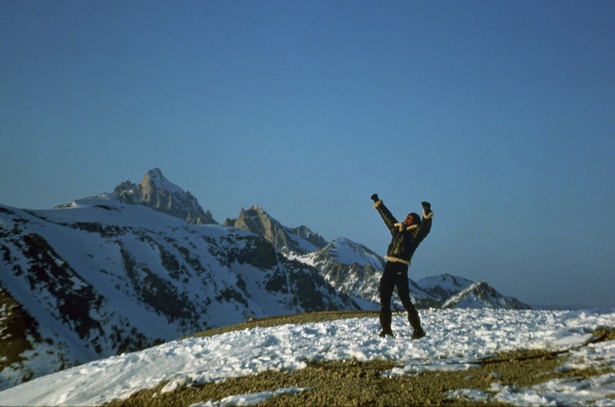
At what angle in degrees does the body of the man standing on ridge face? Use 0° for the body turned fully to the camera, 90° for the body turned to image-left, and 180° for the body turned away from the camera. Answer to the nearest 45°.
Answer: approximately 45°
